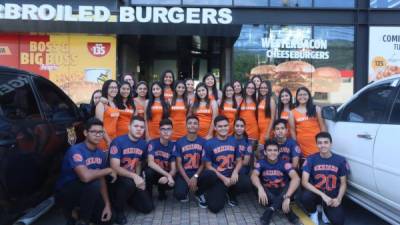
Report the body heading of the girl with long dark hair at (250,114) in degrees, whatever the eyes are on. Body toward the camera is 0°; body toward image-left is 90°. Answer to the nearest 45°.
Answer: approximately 0°

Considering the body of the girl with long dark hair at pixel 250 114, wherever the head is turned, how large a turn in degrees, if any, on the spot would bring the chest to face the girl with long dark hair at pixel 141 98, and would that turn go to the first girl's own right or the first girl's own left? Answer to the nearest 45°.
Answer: approximately 90° to the first girl's own right

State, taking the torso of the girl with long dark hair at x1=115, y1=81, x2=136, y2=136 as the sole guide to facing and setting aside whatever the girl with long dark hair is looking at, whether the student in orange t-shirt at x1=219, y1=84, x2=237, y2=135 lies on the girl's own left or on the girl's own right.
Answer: on the girl's own left

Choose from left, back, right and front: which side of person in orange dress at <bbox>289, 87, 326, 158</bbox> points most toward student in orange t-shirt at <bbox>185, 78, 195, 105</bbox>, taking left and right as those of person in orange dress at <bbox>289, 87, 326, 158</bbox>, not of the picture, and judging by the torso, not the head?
right

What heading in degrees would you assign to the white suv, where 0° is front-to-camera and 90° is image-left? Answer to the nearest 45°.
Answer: approximately 135°

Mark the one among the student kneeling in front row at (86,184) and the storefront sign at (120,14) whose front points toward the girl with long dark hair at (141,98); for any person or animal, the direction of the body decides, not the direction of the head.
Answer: the storefront sign

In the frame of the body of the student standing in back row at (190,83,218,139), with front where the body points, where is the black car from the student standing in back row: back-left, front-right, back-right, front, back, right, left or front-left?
front-right

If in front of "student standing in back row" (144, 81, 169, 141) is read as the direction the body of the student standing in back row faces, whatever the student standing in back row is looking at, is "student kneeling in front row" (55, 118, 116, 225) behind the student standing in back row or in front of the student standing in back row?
in front
